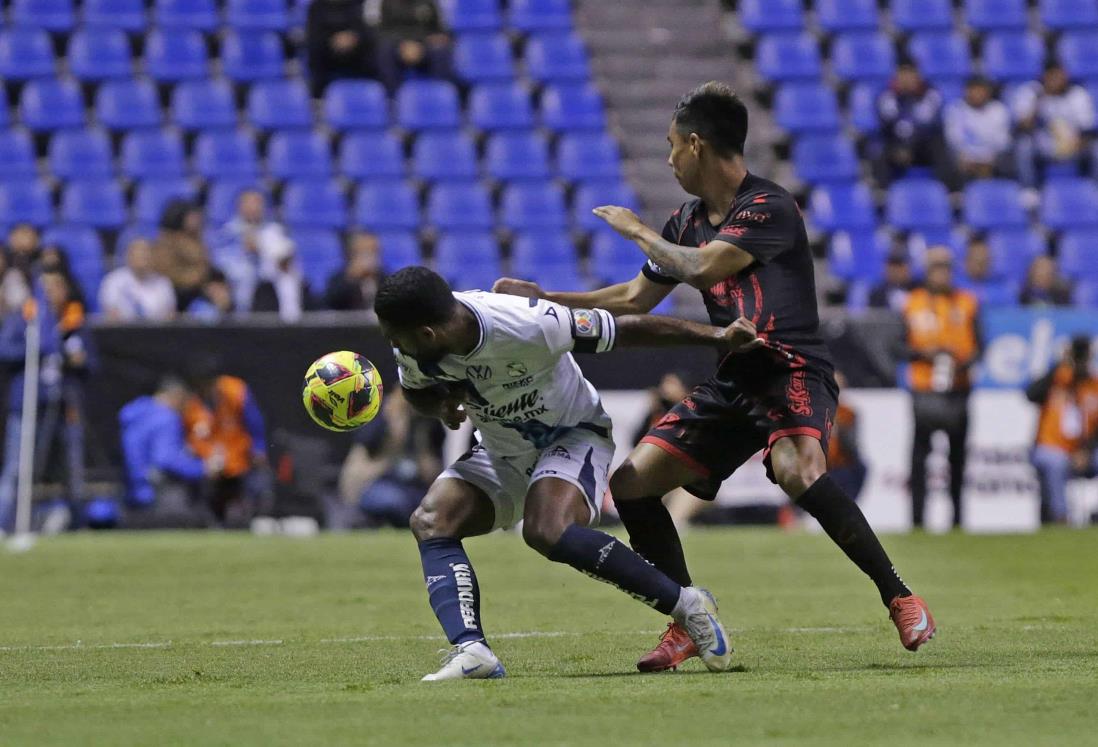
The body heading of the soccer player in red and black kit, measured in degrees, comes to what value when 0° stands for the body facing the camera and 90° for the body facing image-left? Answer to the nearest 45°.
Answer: approximately 45°

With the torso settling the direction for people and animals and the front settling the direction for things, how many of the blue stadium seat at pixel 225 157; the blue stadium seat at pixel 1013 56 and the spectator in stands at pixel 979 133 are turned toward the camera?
3

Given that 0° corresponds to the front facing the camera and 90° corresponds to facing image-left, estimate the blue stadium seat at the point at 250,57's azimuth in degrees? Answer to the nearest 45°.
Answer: approximately 0°

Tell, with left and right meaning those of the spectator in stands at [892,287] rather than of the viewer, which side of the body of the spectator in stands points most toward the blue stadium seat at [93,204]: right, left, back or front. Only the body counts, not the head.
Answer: right

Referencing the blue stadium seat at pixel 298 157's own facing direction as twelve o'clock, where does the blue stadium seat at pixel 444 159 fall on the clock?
the blue stadium seat at pixel 444 159 is roughly at 9 o'clock from the blue stadium seat at pixel 298 157.

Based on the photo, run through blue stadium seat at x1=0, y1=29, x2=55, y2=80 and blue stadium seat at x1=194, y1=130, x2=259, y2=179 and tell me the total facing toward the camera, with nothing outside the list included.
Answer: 2

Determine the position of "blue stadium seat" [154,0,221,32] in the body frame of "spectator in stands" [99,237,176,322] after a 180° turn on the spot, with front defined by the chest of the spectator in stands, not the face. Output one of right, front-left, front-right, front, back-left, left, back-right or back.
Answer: front

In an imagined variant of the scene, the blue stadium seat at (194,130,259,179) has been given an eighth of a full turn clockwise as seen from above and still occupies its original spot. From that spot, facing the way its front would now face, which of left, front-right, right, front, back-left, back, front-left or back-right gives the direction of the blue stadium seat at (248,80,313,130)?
back

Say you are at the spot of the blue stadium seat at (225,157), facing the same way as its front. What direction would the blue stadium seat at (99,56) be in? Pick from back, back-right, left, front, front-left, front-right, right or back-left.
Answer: back-right

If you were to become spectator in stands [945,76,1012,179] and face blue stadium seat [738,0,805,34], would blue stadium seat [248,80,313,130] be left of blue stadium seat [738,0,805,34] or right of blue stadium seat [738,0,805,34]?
left

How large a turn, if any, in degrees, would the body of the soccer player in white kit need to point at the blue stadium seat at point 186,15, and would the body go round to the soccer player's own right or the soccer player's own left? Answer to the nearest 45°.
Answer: approximately 135° to the soccer player's own right

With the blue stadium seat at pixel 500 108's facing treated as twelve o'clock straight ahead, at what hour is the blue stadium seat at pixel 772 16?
the blue stadium seat at pixel 772 16 is roughly at 8 o'clock from the blue stadium seat at pixel 500 108.

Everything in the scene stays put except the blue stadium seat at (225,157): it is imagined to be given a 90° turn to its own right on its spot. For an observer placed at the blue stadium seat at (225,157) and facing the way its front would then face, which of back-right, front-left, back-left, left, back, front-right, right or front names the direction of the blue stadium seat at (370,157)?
back

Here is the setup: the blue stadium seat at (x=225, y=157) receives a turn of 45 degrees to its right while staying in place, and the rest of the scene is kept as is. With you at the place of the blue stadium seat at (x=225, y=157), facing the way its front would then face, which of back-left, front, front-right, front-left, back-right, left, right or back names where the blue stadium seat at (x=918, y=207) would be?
back-left
